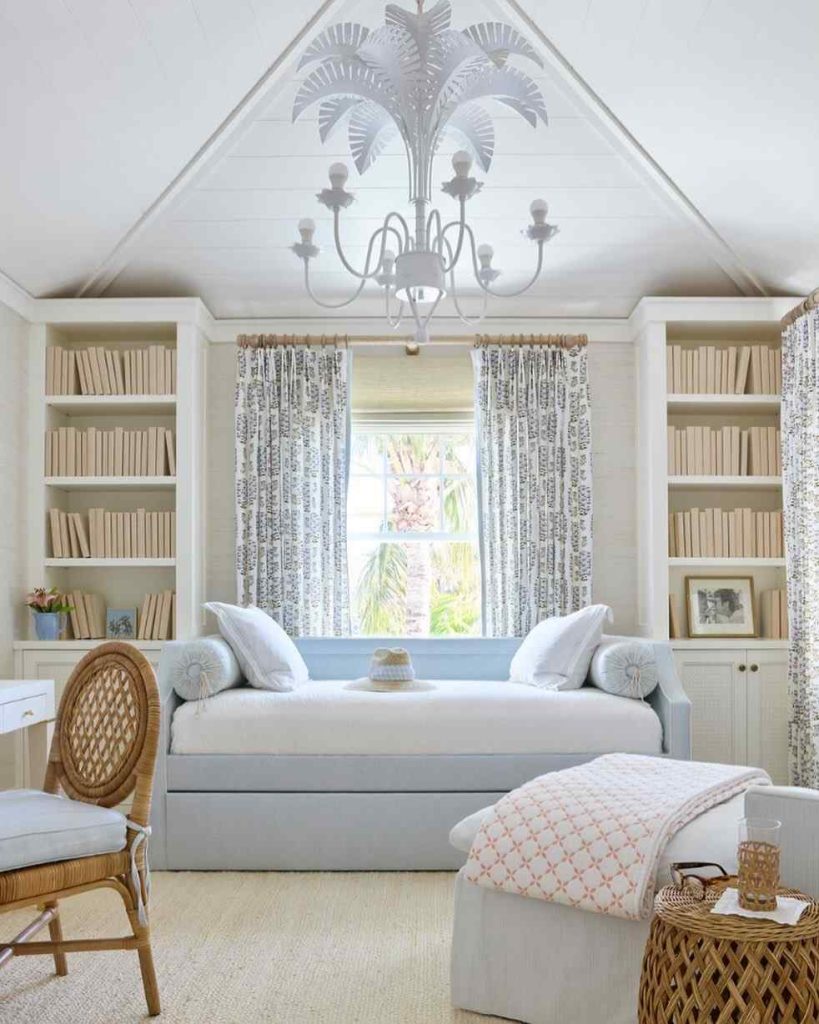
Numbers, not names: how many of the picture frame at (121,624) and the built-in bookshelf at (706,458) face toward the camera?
2

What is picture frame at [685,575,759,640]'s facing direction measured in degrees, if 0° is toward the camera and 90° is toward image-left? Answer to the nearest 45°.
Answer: approximately 0°

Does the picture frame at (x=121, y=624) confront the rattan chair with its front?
yes

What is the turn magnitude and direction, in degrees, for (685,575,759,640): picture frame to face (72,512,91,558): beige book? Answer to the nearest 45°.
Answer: approximately 90° to its right

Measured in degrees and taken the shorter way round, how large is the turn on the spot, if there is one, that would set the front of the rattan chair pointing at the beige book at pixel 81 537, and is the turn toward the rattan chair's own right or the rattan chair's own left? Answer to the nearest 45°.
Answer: approximately 135° to the rattan chair's own right

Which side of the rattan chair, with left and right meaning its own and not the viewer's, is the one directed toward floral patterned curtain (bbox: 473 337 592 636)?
back

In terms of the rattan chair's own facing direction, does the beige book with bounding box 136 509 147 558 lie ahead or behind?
behind

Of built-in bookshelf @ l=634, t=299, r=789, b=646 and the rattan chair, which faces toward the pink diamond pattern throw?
the built-in bookshelf

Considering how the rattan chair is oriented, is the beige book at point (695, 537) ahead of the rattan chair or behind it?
behind

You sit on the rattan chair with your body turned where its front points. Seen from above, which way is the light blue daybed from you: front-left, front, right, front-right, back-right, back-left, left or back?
back

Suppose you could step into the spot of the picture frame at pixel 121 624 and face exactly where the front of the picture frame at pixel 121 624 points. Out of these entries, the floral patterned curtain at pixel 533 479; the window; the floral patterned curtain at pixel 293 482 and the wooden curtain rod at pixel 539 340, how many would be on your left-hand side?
4
